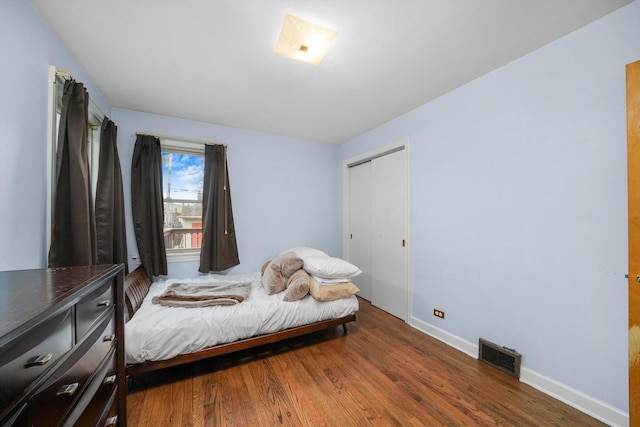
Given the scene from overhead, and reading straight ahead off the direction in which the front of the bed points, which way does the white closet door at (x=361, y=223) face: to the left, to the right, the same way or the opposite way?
the opposite way

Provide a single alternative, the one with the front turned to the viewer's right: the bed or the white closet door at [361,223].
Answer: the bed

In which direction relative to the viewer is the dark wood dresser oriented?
to the viewer's right

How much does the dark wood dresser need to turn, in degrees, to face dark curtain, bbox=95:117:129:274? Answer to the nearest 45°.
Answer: approximately 90° to its left

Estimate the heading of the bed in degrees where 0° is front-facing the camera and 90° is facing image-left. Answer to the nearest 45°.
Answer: approximately 270°

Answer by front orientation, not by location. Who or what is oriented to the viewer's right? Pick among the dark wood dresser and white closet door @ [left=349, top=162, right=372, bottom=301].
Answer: the dark wood dresser

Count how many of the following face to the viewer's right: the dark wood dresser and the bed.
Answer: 2

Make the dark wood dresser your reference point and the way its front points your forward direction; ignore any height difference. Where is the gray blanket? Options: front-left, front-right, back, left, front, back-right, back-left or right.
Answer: front-left

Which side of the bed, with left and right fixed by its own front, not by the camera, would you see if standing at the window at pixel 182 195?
left
